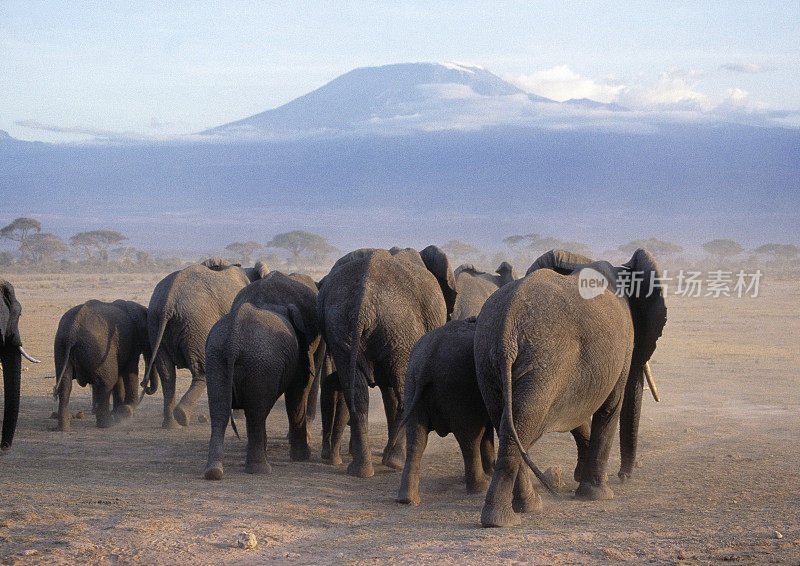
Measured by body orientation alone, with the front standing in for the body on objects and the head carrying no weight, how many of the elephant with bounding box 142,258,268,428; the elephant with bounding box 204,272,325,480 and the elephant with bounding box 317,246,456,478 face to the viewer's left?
0

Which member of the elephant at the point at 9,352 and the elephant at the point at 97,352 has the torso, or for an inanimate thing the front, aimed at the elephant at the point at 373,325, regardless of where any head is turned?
the elephant at the point at 9,352

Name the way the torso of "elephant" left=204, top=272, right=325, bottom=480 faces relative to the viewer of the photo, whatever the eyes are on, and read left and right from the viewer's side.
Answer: facing away from the viewer and to the right of the viewer

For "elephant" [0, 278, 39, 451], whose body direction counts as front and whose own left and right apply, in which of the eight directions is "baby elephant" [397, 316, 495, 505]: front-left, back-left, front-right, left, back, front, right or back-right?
front-right

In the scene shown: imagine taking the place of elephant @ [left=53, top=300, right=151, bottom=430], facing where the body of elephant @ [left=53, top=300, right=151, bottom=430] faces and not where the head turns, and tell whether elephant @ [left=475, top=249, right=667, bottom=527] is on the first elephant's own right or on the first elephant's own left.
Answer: on the first elephant's own right

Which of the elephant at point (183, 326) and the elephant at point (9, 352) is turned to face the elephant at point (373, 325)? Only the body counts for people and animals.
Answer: the elephant at point (9, 352)

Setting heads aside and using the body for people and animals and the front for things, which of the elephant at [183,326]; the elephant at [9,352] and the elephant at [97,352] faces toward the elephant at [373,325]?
the elephant at [9,352]

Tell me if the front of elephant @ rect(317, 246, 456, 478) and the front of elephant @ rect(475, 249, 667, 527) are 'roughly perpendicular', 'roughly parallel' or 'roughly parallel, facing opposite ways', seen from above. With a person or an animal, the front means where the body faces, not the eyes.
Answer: roughly parallel

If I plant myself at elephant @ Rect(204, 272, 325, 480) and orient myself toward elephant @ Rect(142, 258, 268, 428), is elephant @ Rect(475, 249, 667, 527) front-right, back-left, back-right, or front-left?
back-right

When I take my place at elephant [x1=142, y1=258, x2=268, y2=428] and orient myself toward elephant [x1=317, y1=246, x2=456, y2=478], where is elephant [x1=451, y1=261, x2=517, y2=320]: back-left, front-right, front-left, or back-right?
front-left

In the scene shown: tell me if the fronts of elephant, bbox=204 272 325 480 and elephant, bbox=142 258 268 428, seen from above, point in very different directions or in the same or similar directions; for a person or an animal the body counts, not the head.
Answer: same or similar directions

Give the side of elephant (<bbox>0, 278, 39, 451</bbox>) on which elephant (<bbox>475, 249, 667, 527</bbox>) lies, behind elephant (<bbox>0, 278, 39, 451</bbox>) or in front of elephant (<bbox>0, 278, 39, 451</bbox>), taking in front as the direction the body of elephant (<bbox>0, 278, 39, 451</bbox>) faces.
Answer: in front

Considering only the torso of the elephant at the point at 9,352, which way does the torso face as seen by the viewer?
to the viewer's right

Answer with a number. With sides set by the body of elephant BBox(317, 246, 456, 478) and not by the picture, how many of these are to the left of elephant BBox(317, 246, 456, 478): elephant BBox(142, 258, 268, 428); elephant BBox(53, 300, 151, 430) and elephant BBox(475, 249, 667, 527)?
2

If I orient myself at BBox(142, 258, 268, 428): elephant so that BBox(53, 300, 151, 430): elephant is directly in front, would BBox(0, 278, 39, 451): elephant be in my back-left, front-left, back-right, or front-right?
front-left

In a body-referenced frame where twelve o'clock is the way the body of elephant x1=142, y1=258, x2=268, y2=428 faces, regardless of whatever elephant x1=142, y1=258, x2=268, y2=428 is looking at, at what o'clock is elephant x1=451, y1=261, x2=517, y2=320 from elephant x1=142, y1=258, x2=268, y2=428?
elephant x1=451, y1=261, x2=517, y2=320 is roughly at 2 o'clock from elephant x1=142, y1=258, x2=268, y2=428.
